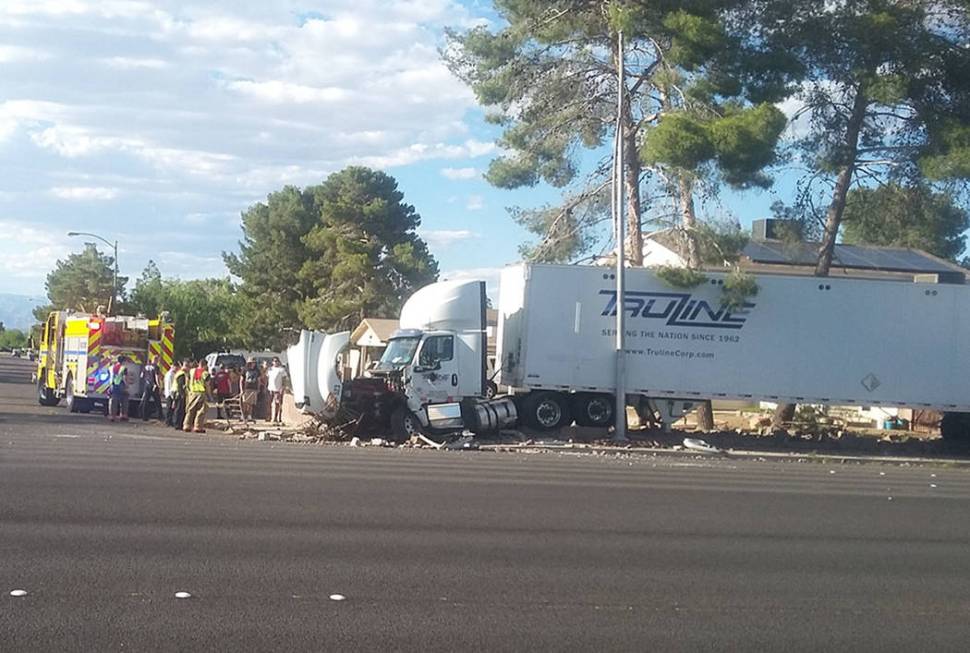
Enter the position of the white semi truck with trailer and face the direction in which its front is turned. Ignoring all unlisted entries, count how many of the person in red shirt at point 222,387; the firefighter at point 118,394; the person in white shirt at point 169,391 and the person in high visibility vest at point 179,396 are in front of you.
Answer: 4

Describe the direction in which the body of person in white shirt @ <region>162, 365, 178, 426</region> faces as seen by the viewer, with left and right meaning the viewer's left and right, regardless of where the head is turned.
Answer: facing to the right of the viewer

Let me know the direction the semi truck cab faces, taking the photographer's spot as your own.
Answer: facing the viewer and to the left of the viewer

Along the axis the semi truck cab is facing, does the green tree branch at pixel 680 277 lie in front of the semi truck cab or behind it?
behind

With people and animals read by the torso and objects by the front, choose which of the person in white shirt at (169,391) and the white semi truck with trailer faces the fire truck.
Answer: the white semi truck with trailer

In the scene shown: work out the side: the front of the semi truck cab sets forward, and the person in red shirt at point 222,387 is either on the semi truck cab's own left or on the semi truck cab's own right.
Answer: on the semi truck cab's own right

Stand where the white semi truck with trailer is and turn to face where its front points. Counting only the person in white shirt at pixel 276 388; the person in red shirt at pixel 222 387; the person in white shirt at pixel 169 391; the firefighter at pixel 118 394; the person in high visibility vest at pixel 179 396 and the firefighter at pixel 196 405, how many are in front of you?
6

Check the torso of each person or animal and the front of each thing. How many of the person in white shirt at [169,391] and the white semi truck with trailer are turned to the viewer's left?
1

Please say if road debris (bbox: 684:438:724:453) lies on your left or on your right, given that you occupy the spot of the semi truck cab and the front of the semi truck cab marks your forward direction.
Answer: on your left

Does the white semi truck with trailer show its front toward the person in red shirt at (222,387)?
yes

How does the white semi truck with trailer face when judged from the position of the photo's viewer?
facing to the left of the viewer

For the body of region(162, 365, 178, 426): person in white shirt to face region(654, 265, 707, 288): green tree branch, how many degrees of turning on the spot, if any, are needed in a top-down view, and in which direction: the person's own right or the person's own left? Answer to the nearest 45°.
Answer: approximately 45° to the person's own right

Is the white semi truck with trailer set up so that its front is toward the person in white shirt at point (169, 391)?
yes
